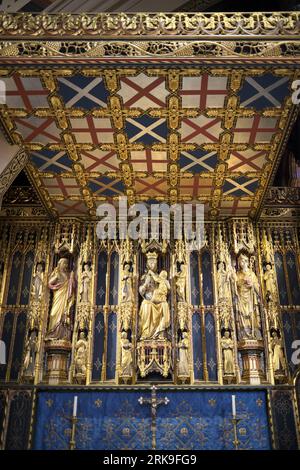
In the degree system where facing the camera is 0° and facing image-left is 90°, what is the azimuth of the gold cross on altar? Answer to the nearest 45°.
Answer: approximately 0°

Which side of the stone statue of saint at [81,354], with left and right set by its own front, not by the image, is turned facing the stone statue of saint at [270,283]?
left

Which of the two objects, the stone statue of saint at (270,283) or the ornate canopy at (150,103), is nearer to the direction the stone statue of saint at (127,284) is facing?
the ornate canopy

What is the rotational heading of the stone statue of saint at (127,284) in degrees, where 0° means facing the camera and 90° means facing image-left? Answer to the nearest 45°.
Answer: approximately 0°

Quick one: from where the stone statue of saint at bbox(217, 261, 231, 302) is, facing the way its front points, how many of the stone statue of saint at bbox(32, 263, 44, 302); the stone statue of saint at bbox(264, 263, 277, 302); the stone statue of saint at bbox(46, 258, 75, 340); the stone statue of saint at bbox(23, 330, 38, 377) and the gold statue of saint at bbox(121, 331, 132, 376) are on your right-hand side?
4

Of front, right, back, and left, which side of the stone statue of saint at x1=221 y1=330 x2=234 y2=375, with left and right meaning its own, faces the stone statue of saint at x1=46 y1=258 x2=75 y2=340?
right

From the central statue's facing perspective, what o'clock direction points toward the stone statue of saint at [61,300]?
The stone statue of saint is roughly at 3 o'clock from the central statue.
